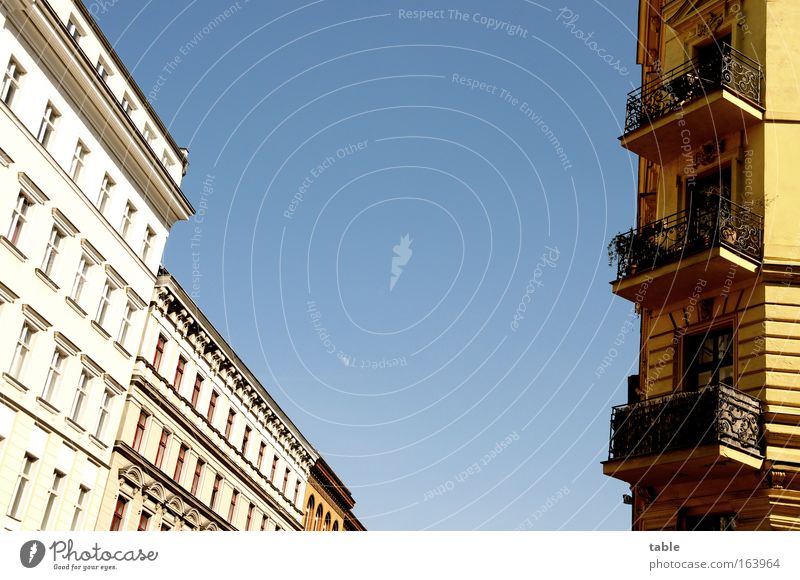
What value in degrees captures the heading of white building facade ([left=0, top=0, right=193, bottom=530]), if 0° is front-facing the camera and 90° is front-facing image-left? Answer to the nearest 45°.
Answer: approximately 315°

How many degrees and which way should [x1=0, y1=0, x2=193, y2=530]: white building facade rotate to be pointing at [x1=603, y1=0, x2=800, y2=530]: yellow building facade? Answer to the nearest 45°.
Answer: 0° — it already faces it

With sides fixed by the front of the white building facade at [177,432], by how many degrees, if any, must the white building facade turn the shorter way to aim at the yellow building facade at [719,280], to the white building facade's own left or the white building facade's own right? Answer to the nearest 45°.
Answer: approximately 45° to the white building facade's own right

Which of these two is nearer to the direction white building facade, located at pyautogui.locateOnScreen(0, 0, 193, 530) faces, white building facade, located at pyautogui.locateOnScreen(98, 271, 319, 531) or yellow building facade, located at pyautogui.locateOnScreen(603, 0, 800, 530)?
the yellow building facade

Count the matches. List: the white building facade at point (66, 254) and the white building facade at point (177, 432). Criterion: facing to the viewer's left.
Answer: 0

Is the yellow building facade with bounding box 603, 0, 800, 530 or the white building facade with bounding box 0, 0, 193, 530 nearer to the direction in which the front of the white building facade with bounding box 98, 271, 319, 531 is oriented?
the yellow building facade

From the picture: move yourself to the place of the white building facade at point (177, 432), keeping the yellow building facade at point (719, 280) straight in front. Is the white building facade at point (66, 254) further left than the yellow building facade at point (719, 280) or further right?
right

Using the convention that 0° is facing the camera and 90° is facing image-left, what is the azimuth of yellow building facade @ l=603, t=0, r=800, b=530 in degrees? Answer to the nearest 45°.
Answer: approximately 45°

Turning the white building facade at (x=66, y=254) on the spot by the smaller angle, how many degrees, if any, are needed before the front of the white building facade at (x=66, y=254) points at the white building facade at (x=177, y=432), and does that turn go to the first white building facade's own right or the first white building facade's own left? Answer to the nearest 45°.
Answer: approximately 90° to the first white building facade's own left
